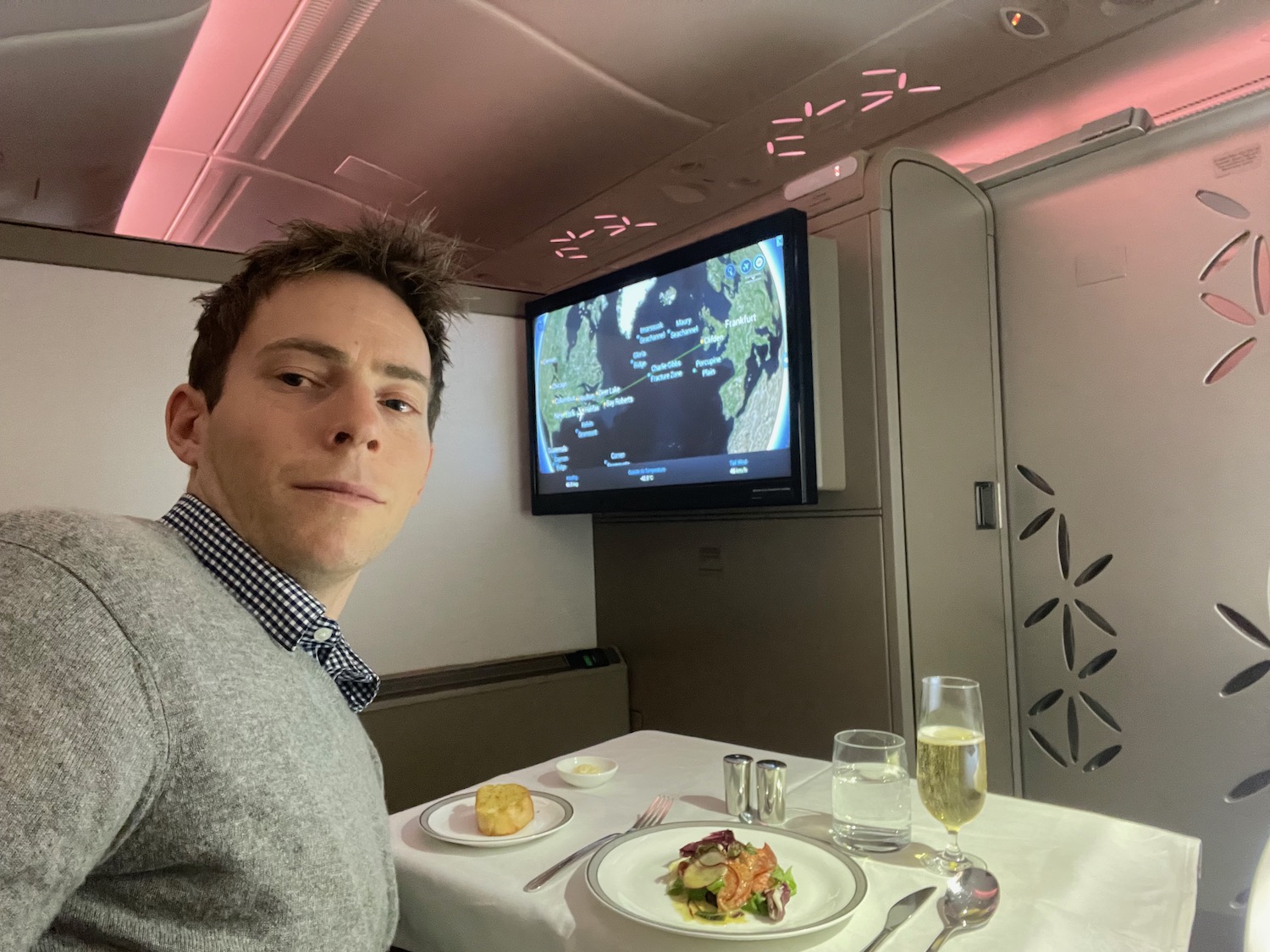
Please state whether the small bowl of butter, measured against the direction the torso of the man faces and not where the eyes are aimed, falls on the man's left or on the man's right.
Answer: on the man's left

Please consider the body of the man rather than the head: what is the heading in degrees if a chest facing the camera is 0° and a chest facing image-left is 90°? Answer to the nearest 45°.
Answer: approximately 315°

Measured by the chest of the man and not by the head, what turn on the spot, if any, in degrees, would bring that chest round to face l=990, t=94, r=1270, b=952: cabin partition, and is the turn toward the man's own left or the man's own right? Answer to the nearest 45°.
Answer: approximately 45° to the man's own left

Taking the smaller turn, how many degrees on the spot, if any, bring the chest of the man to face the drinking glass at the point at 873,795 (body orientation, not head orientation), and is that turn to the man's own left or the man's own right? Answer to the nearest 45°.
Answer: approximately 45° to the man's own left
